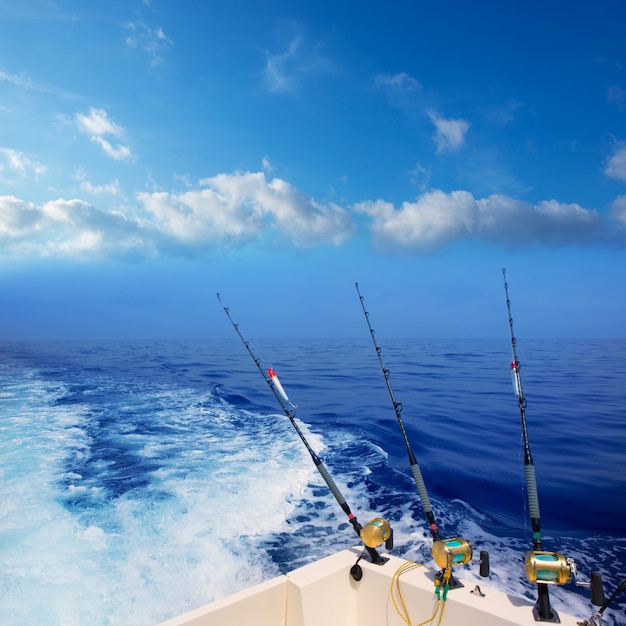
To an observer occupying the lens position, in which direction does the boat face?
facing the viewer and to the right of the viewer
